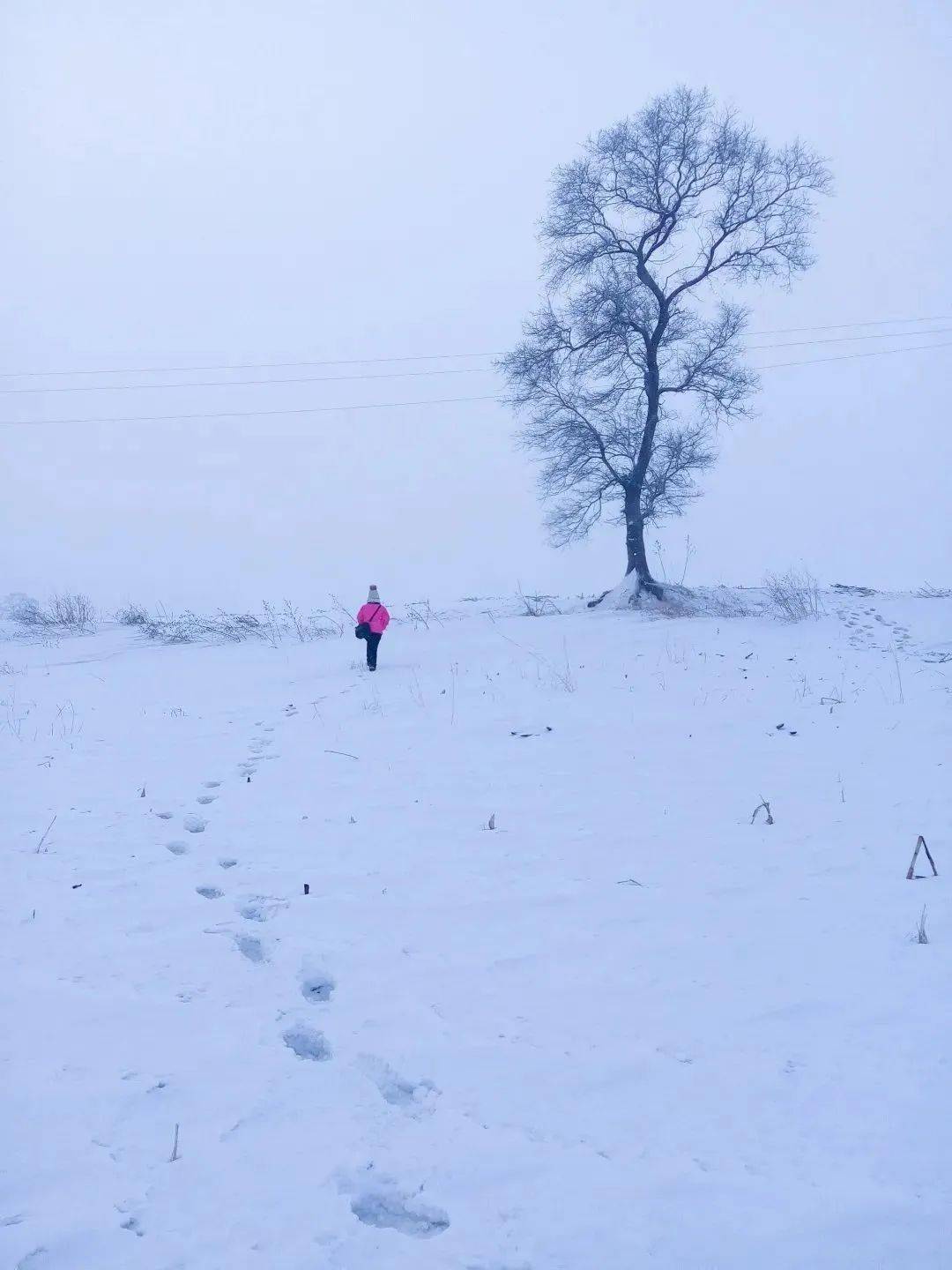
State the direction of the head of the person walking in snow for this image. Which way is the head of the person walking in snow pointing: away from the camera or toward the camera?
away from the camera

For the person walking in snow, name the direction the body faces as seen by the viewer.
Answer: away from the camera

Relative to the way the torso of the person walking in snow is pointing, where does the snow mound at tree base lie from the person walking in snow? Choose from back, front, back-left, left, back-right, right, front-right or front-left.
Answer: front-right

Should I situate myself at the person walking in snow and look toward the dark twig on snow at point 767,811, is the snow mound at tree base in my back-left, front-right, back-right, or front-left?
back-left

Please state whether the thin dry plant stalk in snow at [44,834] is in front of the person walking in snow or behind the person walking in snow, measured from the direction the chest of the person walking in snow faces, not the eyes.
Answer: behind

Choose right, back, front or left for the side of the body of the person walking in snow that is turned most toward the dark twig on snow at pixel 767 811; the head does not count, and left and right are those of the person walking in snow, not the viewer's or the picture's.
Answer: back

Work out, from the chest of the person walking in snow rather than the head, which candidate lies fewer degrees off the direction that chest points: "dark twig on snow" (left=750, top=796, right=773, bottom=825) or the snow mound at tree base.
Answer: the snow mound at tree base
